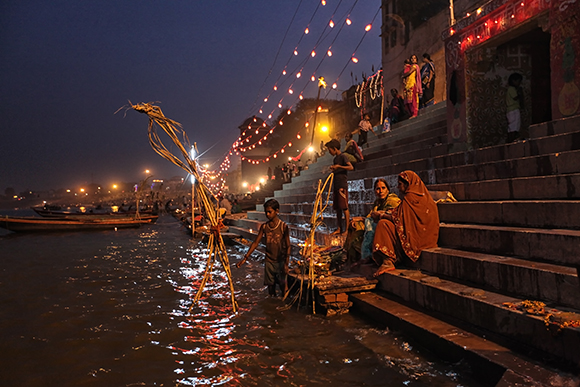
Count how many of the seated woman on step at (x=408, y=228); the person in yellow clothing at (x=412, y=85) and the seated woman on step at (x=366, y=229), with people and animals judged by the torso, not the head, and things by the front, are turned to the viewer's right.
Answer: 0

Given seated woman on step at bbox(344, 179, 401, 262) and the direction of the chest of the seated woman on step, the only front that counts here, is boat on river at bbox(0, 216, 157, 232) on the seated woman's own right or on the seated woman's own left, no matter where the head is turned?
on the seated woman's own right

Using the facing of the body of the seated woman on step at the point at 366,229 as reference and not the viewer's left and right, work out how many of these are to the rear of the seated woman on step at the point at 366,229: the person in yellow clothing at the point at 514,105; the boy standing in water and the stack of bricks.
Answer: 1

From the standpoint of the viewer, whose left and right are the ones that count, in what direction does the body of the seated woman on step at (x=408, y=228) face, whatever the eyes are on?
facing to the left of the viewer

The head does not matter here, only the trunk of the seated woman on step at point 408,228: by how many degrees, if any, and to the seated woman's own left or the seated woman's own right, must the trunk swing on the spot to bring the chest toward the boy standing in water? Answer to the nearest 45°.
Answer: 0° — they already face them

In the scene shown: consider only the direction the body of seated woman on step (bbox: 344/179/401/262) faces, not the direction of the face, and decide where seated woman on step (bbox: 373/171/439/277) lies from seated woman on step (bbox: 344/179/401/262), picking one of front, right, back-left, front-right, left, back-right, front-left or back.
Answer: left

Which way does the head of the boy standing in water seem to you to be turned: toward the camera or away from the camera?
toward the camera

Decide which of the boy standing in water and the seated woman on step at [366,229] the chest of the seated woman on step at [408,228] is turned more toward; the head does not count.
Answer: the boy standing in water
